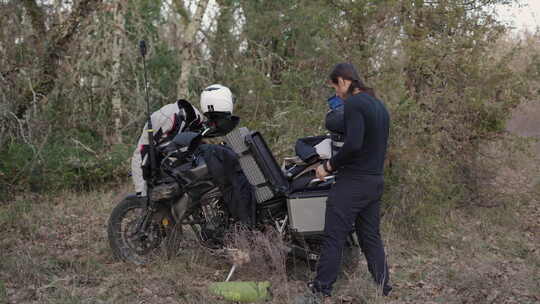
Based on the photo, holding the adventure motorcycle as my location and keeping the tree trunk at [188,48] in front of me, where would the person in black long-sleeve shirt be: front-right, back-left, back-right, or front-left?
back-right

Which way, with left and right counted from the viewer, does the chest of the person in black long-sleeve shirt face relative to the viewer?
facing away from the viewer and to the left of the viewer

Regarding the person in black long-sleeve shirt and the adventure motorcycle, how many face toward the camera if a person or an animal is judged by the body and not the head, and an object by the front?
0

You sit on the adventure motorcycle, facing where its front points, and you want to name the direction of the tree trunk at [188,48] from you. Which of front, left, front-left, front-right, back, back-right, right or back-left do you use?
right

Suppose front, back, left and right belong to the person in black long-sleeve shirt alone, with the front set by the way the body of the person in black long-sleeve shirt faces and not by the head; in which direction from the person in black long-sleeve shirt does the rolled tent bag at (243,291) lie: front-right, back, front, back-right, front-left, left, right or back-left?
front-left

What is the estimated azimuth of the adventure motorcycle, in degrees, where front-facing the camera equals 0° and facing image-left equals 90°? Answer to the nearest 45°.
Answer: approximately 90°

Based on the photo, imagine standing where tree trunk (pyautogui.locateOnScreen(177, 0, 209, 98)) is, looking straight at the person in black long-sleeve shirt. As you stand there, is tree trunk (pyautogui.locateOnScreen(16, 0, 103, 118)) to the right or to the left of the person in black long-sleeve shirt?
right
